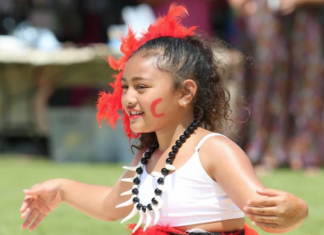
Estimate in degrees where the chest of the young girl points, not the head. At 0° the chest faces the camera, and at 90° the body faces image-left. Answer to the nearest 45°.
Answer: approximately 45°

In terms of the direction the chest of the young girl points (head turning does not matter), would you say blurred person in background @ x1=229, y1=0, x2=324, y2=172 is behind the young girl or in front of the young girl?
behind
